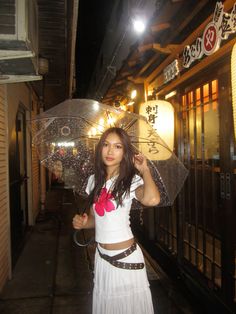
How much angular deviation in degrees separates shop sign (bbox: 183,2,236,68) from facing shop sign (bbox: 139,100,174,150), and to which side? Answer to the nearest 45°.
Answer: approximately 90° to its right

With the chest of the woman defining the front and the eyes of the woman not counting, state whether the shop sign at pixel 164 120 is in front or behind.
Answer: behind

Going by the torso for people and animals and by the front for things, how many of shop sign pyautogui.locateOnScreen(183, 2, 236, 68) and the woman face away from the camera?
0

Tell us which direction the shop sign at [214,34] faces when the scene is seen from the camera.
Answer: facing the viewer and to the left of the viewer
